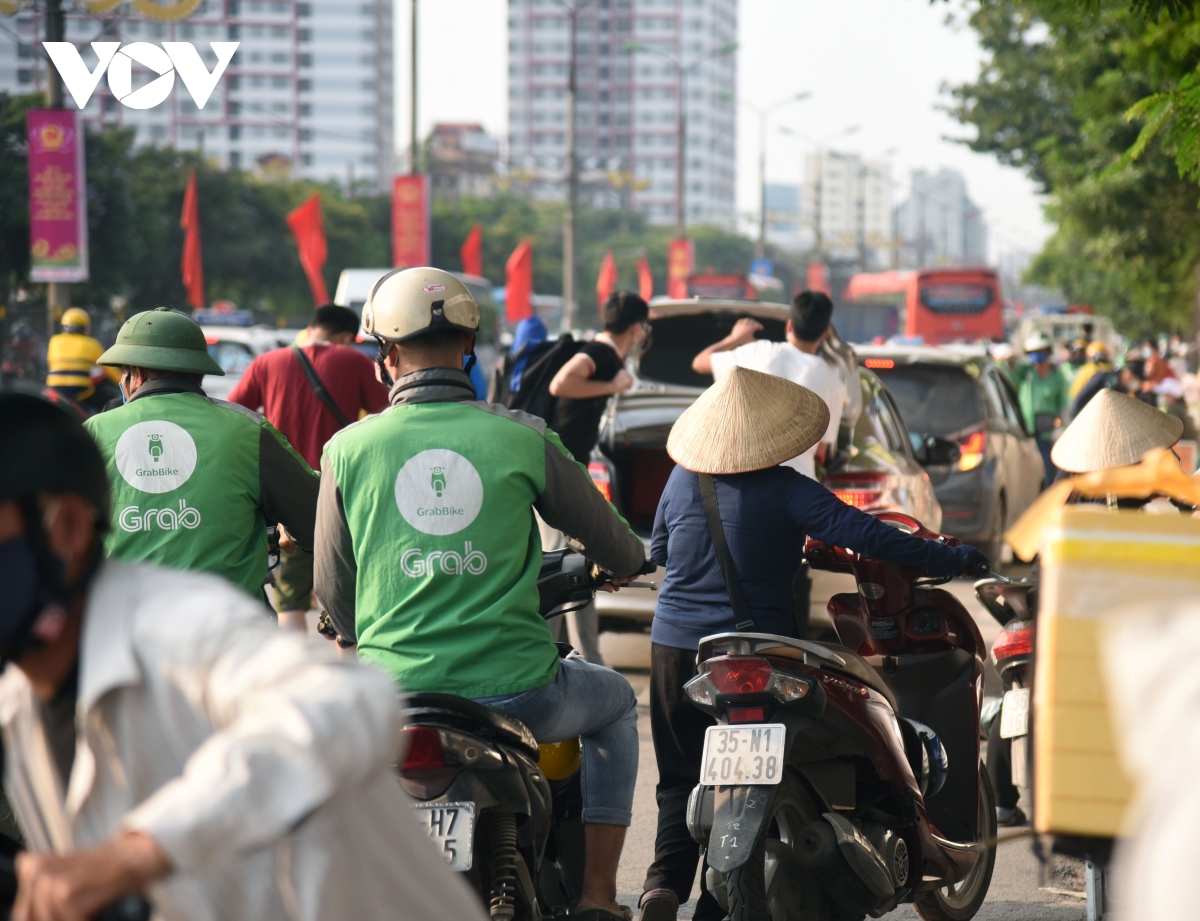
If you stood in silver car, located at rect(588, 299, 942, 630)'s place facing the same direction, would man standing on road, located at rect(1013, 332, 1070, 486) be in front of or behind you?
in front

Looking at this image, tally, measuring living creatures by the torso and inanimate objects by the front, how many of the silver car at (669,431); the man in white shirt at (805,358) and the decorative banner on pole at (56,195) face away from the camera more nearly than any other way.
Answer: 2

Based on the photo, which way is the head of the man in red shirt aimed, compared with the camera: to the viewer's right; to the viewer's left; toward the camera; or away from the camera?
away from the camera

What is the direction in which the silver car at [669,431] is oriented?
away from the camera

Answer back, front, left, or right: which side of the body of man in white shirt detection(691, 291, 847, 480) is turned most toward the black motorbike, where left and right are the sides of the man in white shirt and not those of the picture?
back

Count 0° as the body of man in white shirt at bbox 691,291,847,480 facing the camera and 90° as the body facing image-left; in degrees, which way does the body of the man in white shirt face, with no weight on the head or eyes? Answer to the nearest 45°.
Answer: approximately 180°

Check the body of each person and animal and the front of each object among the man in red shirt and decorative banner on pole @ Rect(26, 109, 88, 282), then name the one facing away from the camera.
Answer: the man in red shirt

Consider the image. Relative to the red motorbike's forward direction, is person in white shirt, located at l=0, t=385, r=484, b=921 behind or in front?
behind

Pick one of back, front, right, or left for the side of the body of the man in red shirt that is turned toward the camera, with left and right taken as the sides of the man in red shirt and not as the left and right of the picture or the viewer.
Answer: back

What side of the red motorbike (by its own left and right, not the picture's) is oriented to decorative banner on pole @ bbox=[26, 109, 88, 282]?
left

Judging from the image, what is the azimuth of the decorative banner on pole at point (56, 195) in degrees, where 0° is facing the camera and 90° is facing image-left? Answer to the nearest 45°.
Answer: approximately 0°

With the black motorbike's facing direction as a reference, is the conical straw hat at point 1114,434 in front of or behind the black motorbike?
in front

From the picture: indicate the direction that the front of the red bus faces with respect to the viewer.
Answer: facing away from the viewer and to the left of the viewer

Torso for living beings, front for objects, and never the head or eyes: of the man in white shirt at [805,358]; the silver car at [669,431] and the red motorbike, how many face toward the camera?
0
